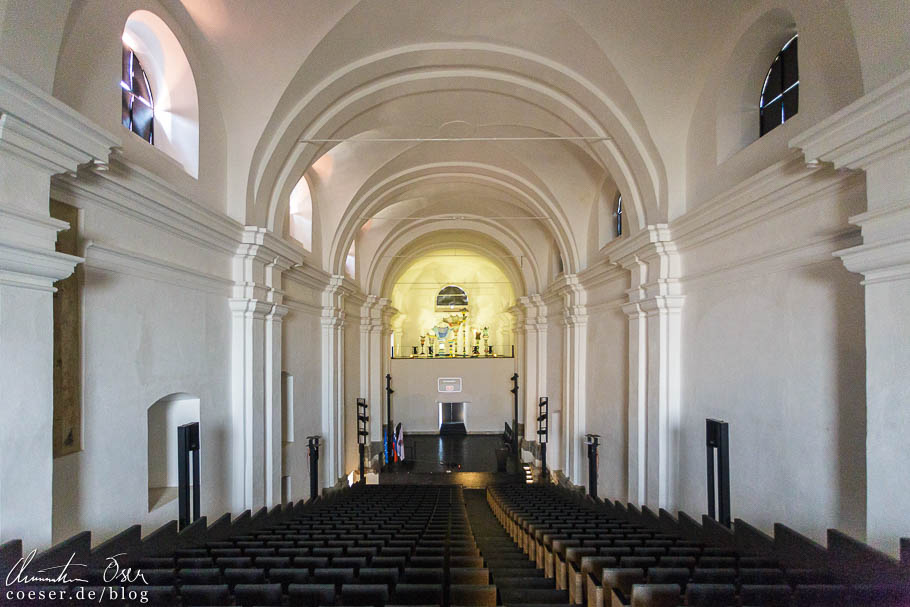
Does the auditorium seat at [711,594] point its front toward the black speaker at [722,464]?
yes

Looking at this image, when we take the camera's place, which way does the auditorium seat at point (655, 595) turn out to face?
facing away from the viewer

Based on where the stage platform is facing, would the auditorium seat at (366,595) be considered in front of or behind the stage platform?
in front

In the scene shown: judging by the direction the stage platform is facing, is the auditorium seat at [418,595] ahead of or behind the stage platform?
ahead

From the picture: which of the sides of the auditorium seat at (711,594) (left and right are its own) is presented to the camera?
back

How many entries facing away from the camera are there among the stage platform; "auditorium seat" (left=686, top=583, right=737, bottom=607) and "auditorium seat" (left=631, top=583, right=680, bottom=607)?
2

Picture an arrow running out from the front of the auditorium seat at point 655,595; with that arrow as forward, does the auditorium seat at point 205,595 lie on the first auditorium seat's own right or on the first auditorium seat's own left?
on the first auditorium seat's own left

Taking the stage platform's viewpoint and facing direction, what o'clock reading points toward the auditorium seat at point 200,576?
The auditorium seat is roughly at 12 o'clock from the stage platform.

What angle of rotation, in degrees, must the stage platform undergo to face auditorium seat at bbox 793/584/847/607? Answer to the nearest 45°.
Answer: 0° — it already faces it

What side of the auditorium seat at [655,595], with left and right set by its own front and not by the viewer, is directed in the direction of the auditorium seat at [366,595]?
left
